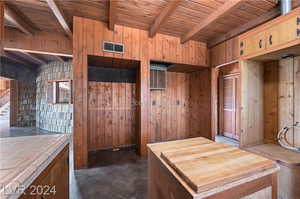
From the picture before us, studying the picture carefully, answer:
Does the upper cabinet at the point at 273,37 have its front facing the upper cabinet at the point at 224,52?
no

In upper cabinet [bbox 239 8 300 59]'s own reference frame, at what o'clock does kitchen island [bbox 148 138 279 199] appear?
The kitchen island is roughly at 11 o'clock from the upper cabinet.

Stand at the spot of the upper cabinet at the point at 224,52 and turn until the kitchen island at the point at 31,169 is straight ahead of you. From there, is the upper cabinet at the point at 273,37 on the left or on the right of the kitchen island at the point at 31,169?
left

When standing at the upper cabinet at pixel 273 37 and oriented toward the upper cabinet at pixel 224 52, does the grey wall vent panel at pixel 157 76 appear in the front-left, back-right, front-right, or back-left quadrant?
front-left

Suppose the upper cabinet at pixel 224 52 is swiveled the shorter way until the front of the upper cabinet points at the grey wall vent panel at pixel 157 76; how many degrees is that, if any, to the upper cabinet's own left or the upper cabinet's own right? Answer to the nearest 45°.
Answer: approximately 45° to the upper cabinet's own right

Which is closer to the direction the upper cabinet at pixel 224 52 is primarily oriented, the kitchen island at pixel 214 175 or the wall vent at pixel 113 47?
the wall vent

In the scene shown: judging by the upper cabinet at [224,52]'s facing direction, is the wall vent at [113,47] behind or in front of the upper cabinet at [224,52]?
in front

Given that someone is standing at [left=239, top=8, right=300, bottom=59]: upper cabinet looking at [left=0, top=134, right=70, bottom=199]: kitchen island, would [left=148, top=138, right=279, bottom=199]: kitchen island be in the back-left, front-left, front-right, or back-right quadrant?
front-left

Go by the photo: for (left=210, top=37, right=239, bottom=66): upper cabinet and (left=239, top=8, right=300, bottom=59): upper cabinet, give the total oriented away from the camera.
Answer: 0

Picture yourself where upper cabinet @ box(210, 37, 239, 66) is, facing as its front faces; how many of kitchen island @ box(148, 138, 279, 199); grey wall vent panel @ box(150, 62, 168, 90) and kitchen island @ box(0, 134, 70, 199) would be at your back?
0

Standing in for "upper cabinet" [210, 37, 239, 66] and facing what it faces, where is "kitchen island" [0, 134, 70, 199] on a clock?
The kitchen island is roughly at 11 o'clock from the upper cabinet.

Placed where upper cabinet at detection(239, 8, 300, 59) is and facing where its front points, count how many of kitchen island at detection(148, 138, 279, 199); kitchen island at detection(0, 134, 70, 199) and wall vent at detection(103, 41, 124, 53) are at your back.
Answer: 0

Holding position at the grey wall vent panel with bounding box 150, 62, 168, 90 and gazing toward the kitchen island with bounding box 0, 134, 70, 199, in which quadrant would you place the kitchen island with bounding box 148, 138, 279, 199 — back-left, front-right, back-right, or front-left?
front-left

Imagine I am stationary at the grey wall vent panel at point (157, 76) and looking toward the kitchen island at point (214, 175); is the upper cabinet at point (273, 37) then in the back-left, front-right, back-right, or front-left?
front-left

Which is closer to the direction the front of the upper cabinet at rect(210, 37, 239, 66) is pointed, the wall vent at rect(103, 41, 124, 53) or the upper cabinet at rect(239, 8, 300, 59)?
the wall vent

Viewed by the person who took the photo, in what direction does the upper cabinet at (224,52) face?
facing the viewer and to the left of the viewer

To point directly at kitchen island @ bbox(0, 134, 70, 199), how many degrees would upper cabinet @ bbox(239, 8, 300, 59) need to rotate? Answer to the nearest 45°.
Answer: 0° — it already faces it

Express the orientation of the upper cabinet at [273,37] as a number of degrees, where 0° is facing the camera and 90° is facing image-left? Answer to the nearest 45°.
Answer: approximately 45°

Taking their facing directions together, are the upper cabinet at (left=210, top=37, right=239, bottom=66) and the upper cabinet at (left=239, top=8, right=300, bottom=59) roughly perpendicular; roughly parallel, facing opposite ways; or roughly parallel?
roughly parallel

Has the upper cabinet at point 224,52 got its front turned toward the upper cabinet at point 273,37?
no

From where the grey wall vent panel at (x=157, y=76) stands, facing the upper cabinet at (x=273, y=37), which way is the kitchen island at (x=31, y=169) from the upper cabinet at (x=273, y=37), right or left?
right
